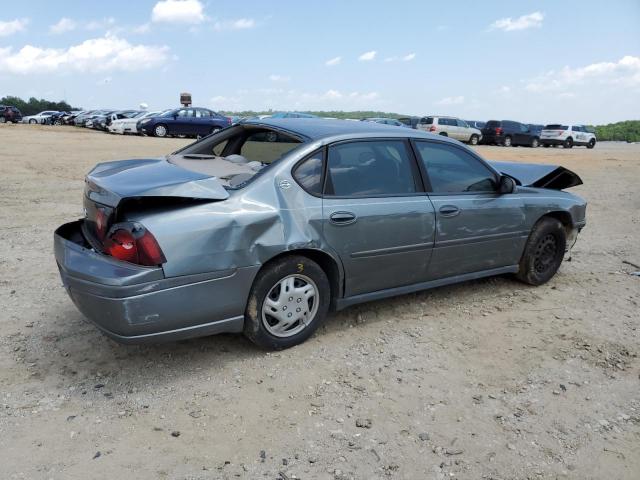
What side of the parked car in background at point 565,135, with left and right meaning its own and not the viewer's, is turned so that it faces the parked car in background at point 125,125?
back

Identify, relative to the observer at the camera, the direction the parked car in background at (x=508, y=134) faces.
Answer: facing away from the viewer and to the right of the viewer

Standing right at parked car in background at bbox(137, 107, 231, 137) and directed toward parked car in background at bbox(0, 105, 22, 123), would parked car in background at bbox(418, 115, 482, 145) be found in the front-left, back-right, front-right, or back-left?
back-right

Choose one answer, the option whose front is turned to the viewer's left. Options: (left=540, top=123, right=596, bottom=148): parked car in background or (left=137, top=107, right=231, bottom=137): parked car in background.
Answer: (left=137, top=107, right=231, bottom=137): parked car in background

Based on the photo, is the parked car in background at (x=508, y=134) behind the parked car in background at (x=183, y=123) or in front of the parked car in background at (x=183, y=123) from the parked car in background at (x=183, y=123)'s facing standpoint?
behind

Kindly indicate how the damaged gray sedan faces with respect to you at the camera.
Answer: facing away from the viewer and to the right of the viewer

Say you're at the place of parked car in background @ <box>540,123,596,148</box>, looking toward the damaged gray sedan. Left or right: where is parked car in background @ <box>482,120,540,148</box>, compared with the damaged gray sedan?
right

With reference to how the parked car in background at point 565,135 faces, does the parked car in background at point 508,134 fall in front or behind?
behind

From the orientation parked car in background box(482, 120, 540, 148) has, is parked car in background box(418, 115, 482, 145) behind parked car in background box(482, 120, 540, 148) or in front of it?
behind

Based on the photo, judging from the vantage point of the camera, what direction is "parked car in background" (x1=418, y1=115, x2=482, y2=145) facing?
facing away from the viewer and to the right of the viewer

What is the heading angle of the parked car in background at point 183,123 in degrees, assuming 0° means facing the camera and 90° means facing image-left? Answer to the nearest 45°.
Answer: approximately 90°

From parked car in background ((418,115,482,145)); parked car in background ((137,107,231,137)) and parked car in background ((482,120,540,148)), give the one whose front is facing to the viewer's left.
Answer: parked car in background ((137,107,231,137))

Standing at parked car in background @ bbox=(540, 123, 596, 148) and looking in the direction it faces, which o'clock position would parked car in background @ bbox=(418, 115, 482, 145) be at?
parked car in background @ bbox=(418, 115, 482, 145) is roughly at 6 o'clock from parked car in background @ bbox=(540, 123, 596, 148).

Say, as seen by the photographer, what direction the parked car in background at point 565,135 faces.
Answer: facing away from the viewer and to the right of the viewer
